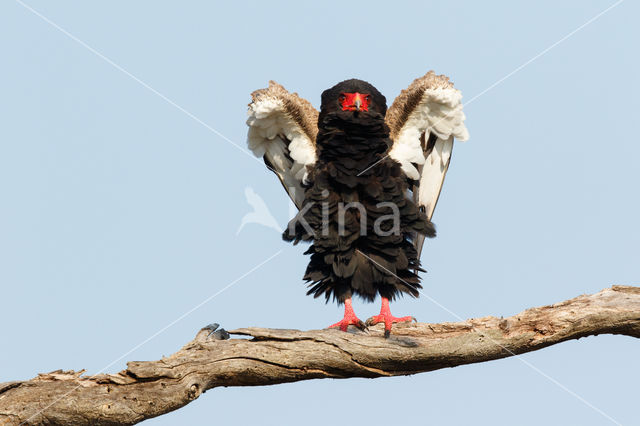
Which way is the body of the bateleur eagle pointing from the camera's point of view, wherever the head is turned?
toward the camera
